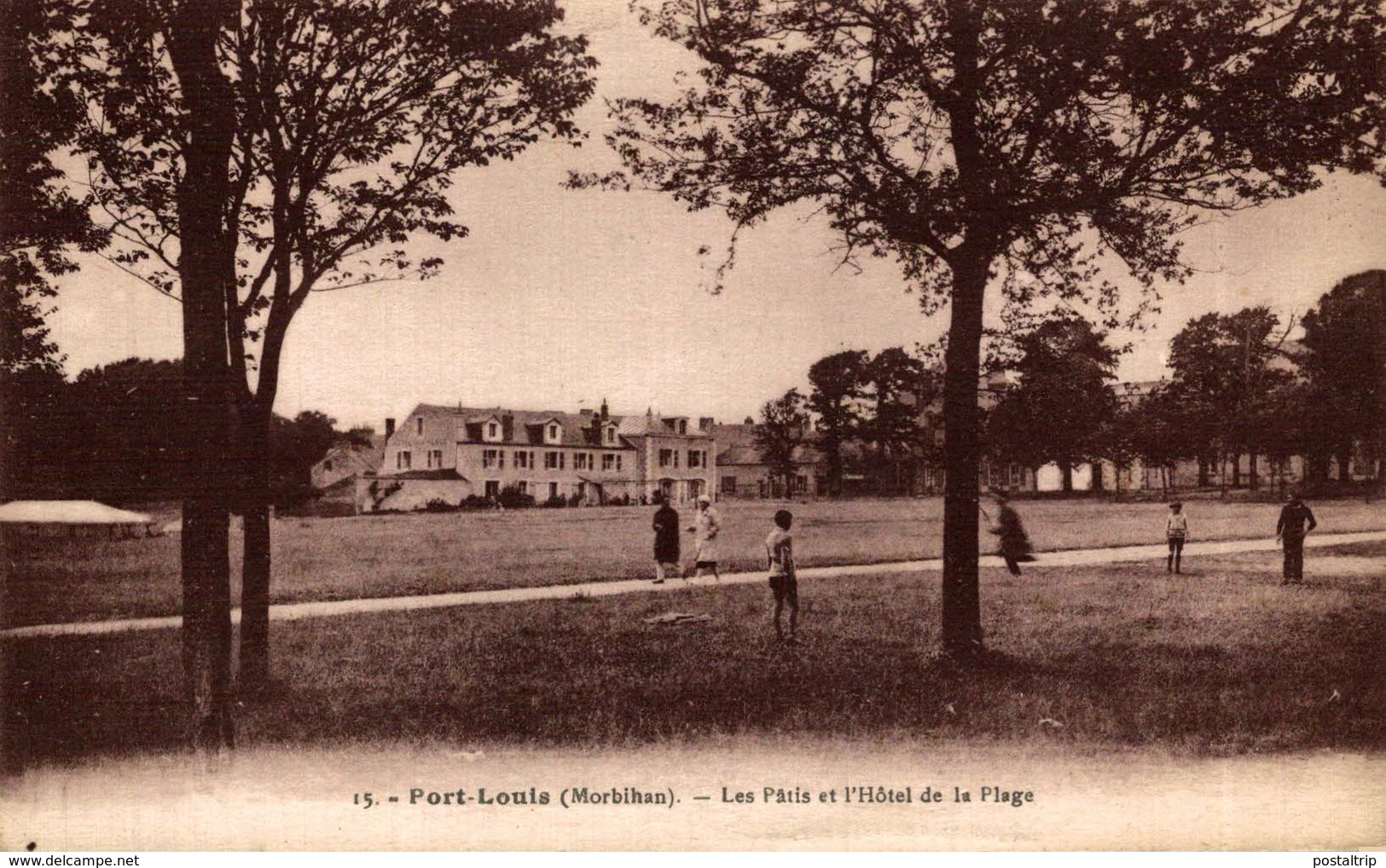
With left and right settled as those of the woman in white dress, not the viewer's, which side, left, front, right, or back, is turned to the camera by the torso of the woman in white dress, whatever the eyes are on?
front

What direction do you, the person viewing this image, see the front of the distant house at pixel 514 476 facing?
facing the viewer and to the right of the viewer

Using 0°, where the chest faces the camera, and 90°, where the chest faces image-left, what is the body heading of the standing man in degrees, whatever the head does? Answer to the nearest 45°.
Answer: approximately 45°

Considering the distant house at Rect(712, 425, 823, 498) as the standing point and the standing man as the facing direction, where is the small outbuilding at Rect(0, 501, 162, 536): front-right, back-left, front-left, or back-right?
front-right

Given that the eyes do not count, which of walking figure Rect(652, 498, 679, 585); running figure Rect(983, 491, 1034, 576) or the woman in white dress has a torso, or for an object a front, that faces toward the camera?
the woman in white dress

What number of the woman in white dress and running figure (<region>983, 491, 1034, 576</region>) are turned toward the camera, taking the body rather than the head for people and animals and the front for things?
1

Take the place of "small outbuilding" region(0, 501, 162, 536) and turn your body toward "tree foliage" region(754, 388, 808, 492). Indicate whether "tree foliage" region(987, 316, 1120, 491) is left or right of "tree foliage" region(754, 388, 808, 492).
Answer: right
